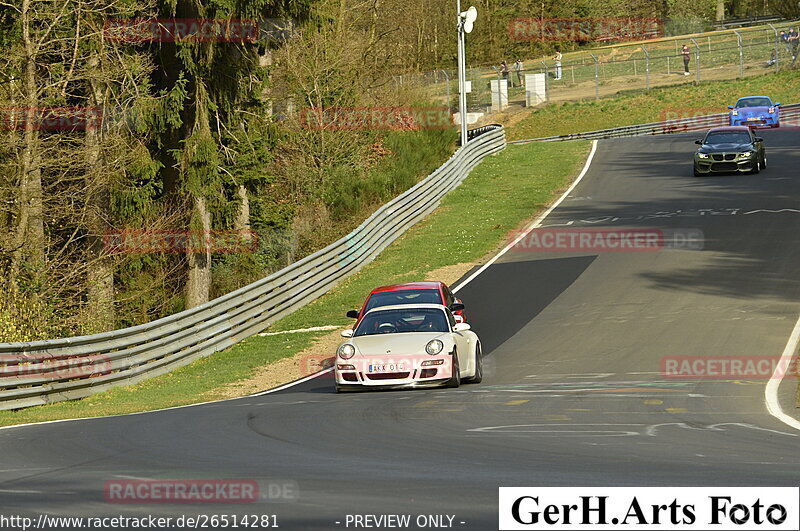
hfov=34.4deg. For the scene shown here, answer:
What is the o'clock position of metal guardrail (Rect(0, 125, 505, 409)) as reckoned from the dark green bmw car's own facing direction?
The metal guardrail is roughly at 1 o'clock from the dark green bmw car.

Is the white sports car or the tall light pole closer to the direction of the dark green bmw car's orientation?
the white sports car

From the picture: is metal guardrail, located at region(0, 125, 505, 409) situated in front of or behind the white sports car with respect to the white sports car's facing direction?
behind

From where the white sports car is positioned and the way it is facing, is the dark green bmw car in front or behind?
behind

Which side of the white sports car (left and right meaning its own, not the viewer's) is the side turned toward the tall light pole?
back

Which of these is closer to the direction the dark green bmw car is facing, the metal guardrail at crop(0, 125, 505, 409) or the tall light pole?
the metal guardrail

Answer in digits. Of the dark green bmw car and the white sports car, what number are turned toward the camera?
2

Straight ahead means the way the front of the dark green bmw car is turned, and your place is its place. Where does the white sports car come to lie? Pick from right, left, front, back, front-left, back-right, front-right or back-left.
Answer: front

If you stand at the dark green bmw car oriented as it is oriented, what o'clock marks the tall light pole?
The tall light pole is roughly at 3 o'clock from the dark green bmw car.

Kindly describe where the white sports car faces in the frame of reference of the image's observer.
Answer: facing the viewer

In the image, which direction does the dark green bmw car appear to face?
toward the camera
